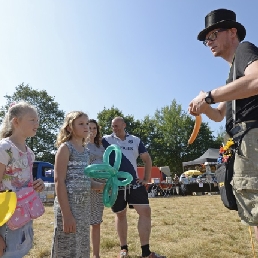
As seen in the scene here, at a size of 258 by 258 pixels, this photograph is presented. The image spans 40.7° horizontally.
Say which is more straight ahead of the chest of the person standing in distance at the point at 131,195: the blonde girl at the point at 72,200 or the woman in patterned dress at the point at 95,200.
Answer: the blonde girl

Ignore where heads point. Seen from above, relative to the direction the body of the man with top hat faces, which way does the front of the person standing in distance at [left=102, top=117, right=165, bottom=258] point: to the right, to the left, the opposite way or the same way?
to the left

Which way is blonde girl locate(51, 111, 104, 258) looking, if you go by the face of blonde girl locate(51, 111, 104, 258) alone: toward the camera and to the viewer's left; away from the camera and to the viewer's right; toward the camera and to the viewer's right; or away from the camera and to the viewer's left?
toward the camera and to the viewer's right

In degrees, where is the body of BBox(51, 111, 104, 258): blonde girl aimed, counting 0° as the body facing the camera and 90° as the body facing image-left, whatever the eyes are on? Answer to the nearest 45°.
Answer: approximately 315°

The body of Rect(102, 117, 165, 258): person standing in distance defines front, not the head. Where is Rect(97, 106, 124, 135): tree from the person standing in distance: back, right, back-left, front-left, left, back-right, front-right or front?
back

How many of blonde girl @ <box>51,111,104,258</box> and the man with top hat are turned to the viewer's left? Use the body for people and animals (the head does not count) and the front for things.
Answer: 1

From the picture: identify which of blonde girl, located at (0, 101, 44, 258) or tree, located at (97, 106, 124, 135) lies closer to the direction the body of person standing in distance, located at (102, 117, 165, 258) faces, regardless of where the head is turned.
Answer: the blonde girl

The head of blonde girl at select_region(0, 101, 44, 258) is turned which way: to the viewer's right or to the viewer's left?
to the viewer's right

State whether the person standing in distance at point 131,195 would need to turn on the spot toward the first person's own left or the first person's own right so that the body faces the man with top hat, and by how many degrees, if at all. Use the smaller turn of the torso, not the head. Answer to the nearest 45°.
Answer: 0° — they already face them

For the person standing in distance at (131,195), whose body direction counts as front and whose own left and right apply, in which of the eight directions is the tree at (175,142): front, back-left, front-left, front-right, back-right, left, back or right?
back

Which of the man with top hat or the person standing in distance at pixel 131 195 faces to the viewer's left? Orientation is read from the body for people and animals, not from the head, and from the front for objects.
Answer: the man with top hat

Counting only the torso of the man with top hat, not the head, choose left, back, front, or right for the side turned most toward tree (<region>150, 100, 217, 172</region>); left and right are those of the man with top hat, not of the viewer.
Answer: right

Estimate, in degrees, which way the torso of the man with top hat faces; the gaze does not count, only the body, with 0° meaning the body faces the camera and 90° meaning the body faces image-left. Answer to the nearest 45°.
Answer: approximately 90°
